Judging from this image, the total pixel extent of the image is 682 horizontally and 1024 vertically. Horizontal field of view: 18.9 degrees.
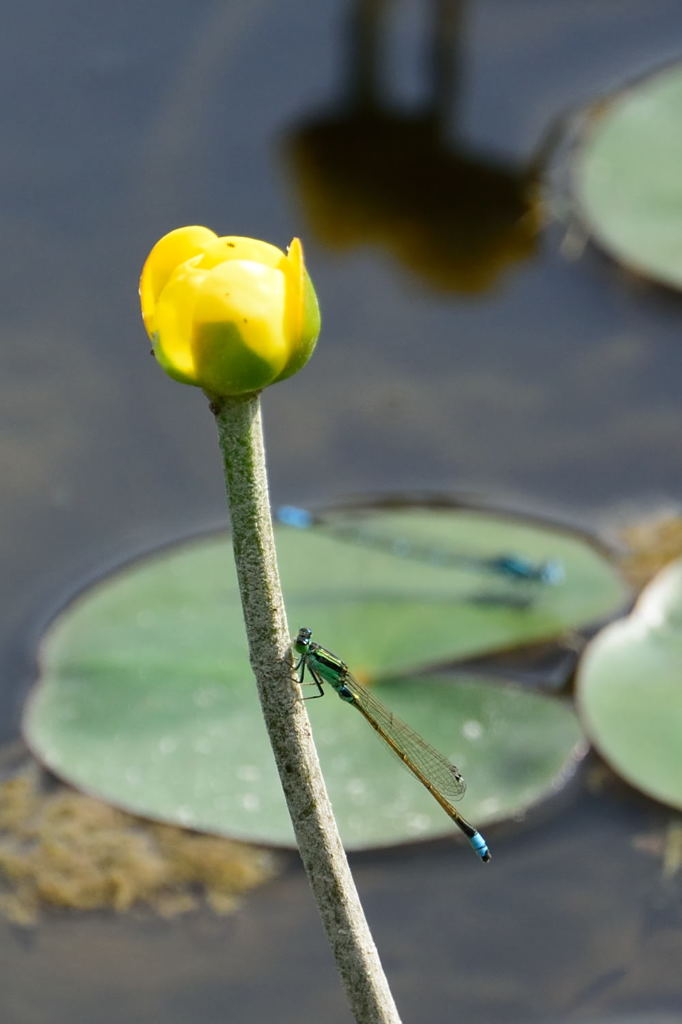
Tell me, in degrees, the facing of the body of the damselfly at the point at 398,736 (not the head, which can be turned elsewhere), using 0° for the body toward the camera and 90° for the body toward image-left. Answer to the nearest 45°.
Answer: approximately 90°

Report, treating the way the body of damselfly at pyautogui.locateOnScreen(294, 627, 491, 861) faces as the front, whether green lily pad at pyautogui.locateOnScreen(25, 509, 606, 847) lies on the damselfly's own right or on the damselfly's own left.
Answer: on the damselfly's own right
